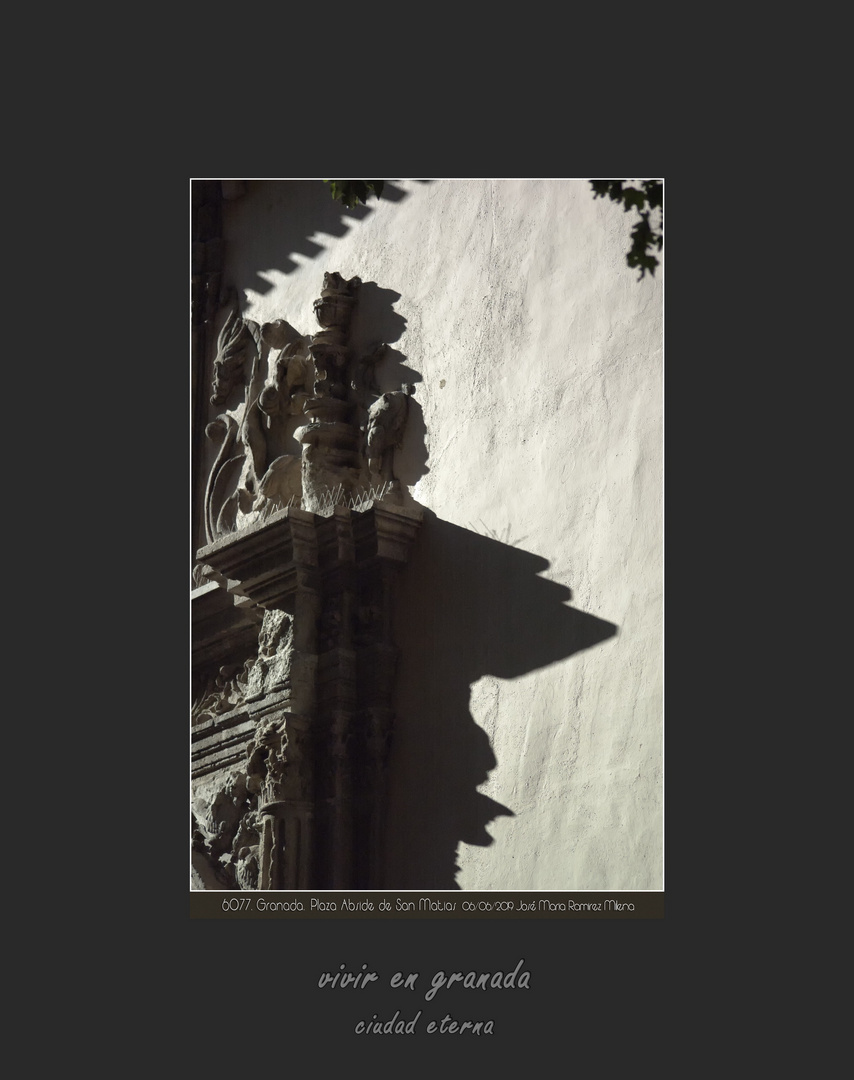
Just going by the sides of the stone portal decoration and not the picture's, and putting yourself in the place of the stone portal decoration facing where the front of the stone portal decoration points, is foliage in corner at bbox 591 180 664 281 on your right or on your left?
on your left

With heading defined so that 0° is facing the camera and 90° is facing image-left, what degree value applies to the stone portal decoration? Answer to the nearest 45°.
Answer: approximately 45°
